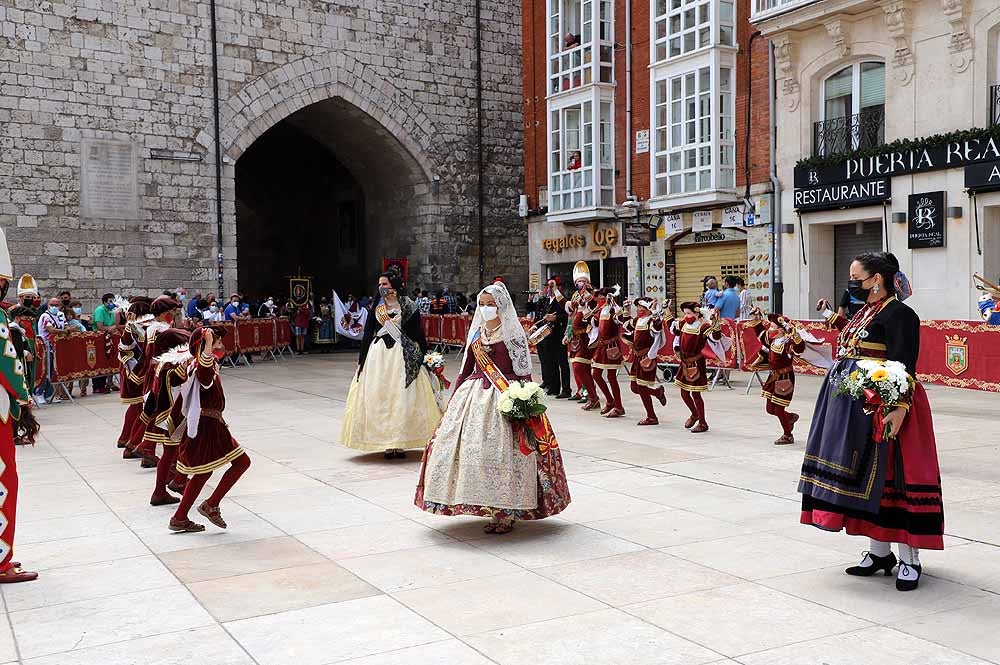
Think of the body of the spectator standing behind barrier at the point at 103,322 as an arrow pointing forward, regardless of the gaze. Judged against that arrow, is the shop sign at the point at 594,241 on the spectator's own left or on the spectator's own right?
on the spectator's own left

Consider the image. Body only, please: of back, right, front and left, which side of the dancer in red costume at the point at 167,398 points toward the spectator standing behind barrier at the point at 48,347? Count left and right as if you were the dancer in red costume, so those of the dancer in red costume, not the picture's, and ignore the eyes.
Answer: left

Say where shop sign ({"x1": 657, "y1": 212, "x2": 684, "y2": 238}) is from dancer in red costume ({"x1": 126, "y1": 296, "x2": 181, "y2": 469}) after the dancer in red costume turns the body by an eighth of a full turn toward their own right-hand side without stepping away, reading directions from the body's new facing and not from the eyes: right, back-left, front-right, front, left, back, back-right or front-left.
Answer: left

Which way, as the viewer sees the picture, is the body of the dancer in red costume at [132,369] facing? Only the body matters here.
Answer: to the viewer's right

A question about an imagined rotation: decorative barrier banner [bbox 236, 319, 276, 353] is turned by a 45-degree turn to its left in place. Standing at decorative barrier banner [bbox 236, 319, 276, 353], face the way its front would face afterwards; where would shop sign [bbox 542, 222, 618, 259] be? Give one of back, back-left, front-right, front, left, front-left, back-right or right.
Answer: front-left

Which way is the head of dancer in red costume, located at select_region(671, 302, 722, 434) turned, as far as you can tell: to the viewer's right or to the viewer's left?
to the viewer's left

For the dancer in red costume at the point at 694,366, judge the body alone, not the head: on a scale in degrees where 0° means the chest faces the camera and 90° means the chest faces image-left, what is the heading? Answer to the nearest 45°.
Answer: approximately 45°

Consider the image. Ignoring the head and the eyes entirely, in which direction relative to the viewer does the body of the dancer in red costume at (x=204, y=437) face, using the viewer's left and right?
facing to the right of the viewer

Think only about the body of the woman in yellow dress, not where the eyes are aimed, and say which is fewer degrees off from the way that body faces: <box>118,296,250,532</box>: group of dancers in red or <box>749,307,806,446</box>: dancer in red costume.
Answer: the group of dancers in red

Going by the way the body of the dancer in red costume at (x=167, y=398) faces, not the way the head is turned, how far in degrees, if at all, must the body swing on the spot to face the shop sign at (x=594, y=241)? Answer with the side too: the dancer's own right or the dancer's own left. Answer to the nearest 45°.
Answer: approximately 45° to the dancer's own left

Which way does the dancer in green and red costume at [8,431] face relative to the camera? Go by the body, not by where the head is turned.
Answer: to the viewer's right

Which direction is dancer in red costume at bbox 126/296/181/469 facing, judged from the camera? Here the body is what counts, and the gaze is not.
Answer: to the viewer's right

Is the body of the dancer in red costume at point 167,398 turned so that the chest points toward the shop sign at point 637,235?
no

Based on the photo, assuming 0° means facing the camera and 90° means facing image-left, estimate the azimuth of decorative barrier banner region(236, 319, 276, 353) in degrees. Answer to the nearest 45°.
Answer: approximately 0°

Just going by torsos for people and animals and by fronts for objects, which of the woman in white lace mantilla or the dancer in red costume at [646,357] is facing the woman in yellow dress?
the dancer in red costume

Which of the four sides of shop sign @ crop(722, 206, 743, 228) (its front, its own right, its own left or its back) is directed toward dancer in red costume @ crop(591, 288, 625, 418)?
front
